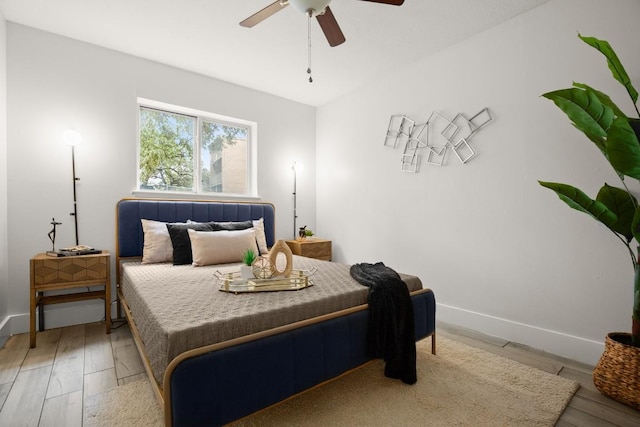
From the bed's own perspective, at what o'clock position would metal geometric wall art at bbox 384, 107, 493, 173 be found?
The metal geometric wall art is roughly at 9 o'clock from the bed.

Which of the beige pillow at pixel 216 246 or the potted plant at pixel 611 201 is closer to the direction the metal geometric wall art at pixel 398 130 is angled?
the beige pillow

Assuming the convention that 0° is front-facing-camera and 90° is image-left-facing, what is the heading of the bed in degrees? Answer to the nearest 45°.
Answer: approximately 315°

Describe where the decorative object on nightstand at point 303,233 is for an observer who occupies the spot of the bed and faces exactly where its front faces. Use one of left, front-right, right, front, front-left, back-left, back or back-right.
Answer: back-left

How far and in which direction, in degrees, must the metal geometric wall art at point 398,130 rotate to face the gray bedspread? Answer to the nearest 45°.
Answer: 0° — it already faces it
